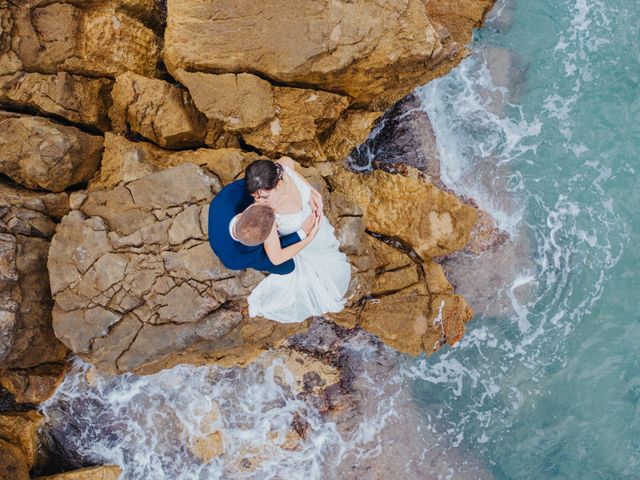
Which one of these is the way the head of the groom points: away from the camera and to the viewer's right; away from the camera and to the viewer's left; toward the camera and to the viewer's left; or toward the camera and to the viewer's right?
away from the camera and to the viewer's right

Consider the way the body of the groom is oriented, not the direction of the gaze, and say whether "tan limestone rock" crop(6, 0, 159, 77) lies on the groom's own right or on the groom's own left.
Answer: on the groom's own left

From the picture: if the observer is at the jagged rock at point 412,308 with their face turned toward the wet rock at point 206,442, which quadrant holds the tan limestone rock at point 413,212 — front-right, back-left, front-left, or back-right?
back-right

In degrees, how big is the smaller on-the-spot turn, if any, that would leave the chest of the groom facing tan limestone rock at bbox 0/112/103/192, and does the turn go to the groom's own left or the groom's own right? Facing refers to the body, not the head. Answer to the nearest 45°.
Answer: approximately 135° to the groom's own left

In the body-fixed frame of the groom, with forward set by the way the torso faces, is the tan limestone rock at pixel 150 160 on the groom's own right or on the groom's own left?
on the groom's own left

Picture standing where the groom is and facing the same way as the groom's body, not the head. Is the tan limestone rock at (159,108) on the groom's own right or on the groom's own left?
on the groom's own left

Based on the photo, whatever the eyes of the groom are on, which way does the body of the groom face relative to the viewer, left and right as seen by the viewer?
facing to the right of the viewer
